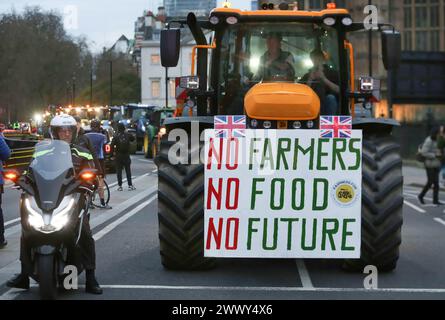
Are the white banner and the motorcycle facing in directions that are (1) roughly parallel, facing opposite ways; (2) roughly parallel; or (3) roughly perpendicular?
roughly parallel

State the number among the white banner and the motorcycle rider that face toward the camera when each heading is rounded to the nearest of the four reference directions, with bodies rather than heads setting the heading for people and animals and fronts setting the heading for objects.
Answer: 2

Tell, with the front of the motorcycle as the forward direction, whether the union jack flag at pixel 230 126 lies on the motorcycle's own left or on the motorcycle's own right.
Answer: on the motorcycle's own left

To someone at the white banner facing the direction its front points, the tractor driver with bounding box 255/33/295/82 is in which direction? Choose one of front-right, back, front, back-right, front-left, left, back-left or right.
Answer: back

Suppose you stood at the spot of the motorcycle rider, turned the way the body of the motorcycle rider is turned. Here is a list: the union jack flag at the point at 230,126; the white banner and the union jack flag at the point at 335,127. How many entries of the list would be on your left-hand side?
3

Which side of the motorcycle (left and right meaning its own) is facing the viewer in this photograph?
front

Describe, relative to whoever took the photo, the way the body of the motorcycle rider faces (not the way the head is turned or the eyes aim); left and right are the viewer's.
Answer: facing the viewer

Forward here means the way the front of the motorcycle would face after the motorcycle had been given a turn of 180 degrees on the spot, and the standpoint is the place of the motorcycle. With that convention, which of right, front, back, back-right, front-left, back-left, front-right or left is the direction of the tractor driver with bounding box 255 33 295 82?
front-right

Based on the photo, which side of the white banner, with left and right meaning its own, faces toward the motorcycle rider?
right

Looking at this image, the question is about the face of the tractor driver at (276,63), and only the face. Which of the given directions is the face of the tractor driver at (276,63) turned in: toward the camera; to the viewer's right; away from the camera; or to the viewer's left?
toward the camera

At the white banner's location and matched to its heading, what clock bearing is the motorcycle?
The motorcycle is roughly at 2 o'clock from the white banner.

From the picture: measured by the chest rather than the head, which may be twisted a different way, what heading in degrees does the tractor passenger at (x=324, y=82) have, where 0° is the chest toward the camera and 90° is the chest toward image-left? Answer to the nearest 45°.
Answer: approximately 45°
